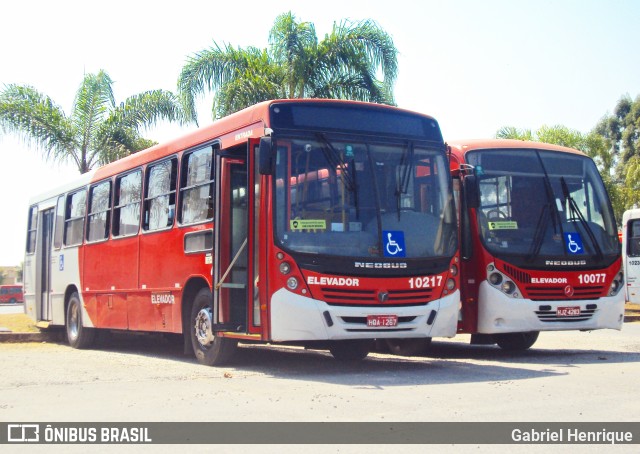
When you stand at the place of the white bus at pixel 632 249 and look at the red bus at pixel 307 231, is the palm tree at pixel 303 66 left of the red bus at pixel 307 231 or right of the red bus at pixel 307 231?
right

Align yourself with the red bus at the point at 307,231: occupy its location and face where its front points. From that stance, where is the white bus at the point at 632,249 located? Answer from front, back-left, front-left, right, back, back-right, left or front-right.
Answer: left

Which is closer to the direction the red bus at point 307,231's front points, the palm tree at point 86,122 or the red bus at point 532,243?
the red bus

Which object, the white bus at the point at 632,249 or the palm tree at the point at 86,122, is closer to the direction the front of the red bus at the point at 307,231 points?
the white bus

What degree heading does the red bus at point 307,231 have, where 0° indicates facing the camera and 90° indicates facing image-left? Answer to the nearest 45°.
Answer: approximately 315°

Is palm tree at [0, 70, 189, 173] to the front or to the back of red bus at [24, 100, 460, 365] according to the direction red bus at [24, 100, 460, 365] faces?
to the back

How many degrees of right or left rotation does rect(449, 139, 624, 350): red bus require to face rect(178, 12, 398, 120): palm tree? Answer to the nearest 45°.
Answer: approximately 180°

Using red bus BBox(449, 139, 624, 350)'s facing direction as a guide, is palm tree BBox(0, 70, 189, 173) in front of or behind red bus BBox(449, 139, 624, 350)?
behind

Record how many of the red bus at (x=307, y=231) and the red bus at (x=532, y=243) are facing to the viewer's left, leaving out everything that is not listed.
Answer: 0

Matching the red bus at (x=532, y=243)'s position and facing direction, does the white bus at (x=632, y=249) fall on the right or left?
on its left
